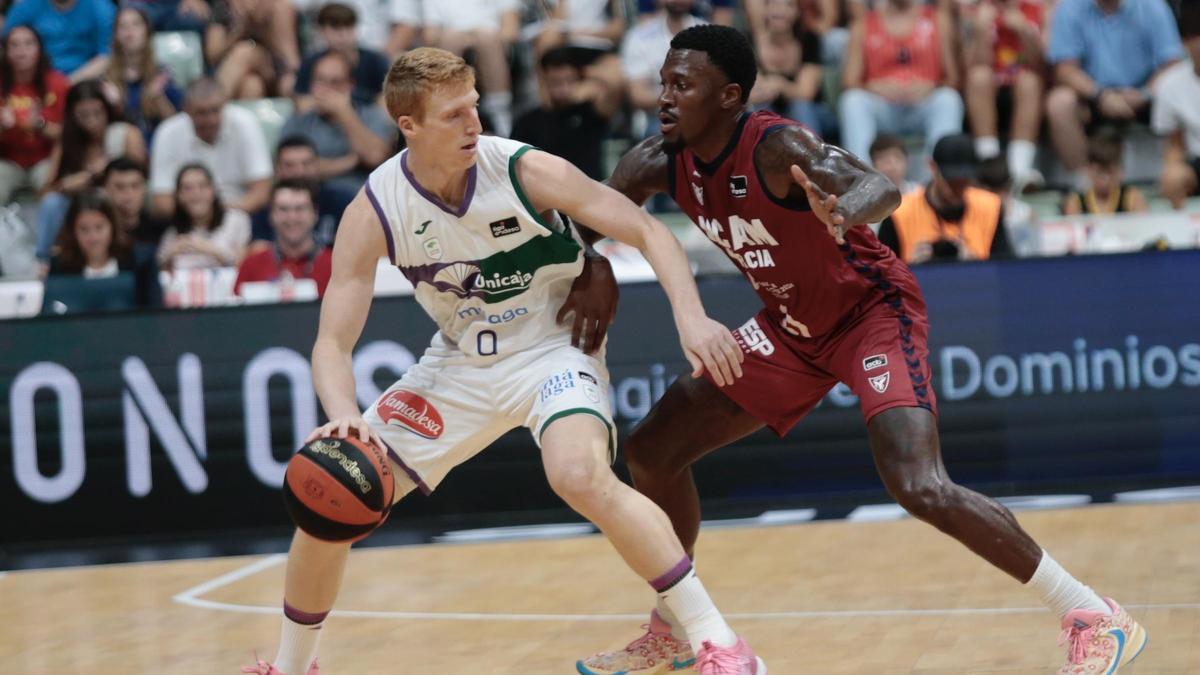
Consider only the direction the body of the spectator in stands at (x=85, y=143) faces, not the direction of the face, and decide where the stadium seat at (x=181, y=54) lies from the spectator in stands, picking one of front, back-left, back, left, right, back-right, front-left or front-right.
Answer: back-left

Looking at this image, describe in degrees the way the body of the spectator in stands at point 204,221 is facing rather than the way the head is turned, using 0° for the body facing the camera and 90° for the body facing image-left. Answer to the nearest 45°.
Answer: approximately 0°

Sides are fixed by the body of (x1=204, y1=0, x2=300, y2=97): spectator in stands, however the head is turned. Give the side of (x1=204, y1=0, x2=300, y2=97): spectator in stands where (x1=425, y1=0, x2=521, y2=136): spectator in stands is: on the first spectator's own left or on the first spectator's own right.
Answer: on the first spectator's own left

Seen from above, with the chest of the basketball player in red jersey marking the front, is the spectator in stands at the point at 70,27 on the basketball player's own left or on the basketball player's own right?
on the basketball player's own right

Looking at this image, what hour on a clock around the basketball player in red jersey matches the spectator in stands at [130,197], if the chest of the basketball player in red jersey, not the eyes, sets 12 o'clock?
The spectator in stands is roughly at 3 o'clock from the basketball player in red jersey.

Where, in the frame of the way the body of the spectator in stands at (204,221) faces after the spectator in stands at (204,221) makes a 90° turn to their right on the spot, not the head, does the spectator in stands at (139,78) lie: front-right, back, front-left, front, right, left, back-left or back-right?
right

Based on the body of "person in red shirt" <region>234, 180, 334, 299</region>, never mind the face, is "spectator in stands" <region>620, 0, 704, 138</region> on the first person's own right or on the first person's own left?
on the first person's own left

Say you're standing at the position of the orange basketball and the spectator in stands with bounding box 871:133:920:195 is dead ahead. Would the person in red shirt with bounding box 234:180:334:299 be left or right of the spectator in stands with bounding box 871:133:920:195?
left
